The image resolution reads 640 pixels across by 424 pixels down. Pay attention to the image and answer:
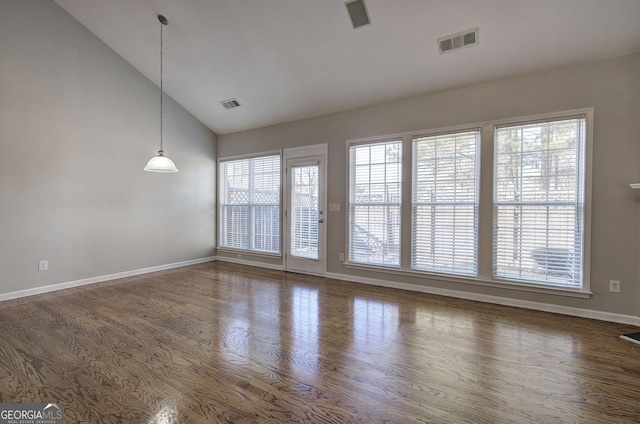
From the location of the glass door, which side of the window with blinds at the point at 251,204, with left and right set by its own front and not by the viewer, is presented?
left

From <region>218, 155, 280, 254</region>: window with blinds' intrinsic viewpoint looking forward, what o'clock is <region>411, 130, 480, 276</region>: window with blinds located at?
<region>411, 130, 480, 276</region>: window with blinds is roughly at 9 o'clock from <region>218, 155, 280, 254</region>: window with blinds.

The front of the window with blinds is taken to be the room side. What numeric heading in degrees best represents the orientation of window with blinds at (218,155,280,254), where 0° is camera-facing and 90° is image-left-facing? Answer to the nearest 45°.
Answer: approximately 45°

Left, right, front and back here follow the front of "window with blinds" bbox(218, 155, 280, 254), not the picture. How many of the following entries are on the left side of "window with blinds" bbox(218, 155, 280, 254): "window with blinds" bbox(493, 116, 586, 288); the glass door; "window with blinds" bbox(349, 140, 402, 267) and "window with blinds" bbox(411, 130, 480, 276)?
4

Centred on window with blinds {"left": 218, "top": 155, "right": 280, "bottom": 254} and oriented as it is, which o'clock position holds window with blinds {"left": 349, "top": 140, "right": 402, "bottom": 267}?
window with blinds {"left": 349, "top": 140, "right": 402, "bottom": 267} is roughly at 9 o'clock from window with blinds {"left": 218, "top": 155, "right": 280, "bottom": 254}.

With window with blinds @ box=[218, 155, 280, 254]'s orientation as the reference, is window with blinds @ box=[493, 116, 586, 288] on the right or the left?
on its left
